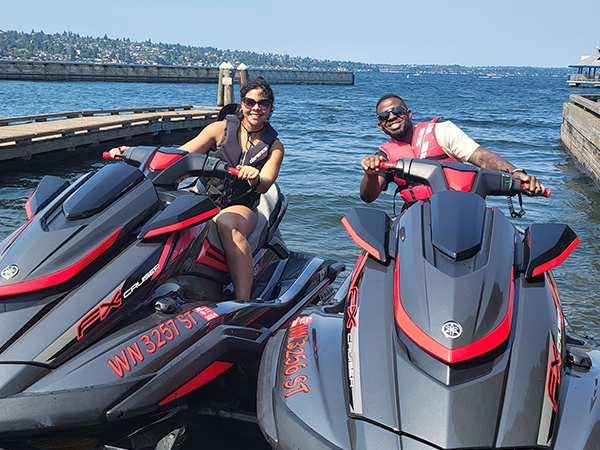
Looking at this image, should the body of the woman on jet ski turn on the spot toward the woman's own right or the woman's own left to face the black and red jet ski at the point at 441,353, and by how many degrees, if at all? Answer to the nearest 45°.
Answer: approximately 45° to the woman's own left

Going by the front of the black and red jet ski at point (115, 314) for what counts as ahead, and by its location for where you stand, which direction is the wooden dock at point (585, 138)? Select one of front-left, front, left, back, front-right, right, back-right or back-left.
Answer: back

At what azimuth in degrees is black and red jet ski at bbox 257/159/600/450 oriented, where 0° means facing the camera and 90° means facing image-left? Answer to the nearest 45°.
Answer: approximately 0°

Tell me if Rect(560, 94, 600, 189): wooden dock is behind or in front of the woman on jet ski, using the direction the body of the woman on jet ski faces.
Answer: behind

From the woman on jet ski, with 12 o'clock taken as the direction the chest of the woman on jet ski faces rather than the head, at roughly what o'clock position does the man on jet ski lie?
The man on jet ski is roughly at 8 o'clock from the woman on jet ski.

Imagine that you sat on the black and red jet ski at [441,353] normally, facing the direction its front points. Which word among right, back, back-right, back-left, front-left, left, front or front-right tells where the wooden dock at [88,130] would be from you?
back-right

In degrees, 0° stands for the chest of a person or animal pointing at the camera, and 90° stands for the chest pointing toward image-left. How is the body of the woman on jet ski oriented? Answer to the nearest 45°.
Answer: approximately 45°

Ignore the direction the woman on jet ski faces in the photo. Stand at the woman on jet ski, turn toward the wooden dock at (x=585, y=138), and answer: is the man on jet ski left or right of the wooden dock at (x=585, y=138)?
right

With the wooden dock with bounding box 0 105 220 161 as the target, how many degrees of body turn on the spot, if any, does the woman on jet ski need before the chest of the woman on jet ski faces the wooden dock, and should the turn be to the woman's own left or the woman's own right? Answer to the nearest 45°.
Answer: approximately 135° to the woman's own right

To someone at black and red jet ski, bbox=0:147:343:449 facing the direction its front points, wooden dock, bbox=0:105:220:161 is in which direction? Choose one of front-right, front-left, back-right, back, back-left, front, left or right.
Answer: back-right
